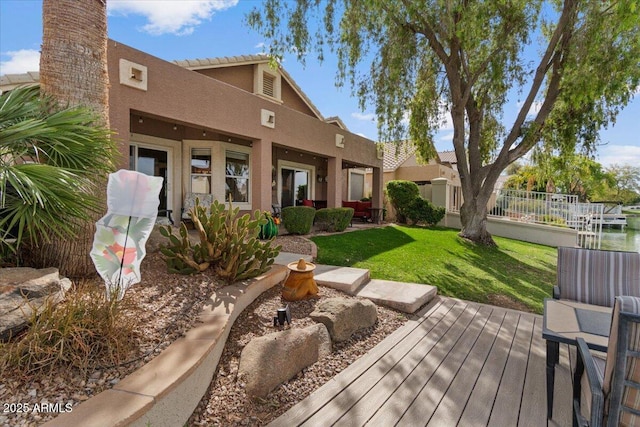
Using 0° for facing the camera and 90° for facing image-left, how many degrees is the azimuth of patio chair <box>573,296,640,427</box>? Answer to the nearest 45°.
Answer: approximately 135°

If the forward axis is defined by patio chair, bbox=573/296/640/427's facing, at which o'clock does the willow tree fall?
The willow tree is roughly at 1 o'clock from the patio chair.

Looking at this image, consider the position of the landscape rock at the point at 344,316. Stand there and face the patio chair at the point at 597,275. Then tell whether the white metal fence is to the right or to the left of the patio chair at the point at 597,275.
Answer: left

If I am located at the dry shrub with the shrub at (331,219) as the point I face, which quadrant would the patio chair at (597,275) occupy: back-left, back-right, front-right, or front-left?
front-right

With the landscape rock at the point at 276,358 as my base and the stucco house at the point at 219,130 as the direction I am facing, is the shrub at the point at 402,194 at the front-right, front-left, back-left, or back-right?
front-right

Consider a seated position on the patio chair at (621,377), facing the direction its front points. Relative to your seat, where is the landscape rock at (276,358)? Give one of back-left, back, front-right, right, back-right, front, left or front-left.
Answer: front-left

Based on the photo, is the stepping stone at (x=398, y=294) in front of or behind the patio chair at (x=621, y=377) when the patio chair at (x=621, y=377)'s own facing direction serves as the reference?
in front

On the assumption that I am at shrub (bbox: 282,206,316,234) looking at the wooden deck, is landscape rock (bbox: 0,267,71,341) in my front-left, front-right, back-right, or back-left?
front-right
